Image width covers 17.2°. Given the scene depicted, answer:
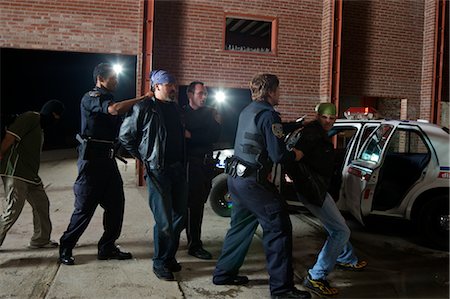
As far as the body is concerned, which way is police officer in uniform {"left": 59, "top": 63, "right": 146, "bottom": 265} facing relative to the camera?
to the viewer's right

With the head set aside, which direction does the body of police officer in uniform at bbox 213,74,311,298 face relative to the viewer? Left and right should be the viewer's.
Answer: facing away from the viewer and to the right of the viewer

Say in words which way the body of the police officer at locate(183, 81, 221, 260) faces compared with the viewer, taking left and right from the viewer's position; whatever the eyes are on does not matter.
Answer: facing the viewer and to the right of the viewer

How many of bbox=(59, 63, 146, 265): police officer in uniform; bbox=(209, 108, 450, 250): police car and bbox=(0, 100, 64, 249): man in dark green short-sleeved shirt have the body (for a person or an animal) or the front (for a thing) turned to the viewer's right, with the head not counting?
2
